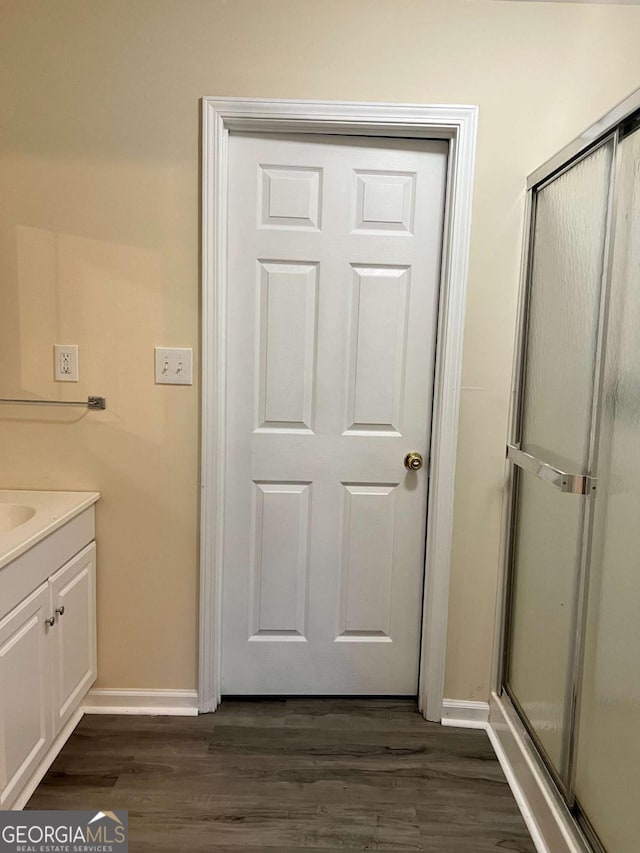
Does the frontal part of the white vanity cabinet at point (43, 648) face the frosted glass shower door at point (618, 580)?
yes

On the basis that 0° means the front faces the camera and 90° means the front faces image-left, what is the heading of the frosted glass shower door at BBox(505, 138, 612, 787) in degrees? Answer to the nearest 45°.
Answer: approximately 45°

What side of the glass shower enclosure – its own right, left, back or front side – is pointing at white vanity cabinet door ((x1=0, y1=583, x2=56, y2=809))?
front

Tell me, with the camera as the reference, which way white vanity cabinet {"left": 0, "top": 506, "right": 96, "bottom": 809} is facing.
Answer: facing the viewer and to the right of the viewer

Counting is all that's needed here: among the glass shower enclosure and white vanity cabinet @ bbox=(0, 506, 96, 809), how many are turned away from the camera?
0

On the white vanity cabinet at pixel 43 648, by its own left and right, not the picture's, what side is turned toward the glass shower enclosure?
front

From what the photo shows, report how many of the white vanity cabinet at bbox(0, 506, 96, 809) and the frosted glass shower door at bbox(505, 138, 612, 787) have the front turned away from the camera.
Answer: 0

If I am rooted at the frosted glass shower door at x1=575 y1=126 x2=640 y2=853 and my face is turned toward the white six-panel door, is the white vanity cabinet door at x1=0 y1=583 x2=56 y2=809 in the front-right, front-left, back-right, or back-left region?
front-left

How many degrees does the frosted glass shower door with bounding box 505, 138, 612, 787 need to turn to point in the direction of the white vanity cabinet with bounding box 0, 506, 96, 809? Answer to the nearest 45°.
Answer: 0° — it already faces it

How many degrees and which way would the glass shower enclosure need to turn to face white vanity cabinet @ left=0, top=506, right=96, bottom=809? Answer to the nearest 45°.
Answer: approximately 45° to its right

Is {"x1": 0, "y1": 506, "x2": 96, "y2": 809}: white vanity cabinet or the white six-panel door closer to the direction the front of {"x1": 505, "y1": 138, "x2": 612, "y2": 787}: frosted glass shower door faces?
the white vanity cabinet

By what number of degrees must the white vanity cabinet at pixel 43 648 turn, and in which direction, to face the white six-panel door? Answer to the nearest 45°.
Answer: approximately 45° to its left
